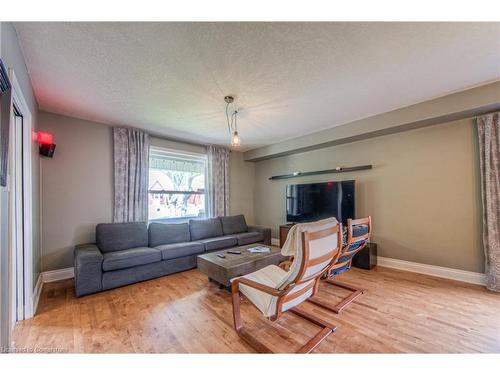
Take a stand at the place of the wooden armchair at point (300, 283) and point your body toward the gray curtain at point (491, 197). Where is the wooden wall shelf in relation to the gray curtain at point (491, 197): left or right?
left

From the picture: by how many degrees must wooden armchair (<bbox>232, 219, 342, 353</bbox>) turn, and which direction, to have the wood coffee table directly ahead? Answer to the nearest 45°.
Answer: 0° — it already faces it

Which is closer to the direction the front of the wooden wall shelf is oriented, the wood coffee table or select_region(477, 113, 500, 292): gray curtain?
the wood coffee table

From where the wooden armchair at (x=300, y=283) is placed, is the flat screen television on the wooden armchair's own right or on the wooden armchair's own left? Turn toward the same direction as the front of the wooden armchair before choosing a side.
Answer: on the wooden armchair's own right

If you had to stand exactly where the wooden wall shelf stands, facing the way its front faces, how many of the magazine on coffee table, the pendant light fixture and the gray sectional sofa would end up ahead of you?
3

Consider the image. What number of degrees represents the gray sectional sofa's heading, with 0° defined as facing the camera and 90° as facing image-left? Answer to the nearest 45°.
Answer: approximately 315°
